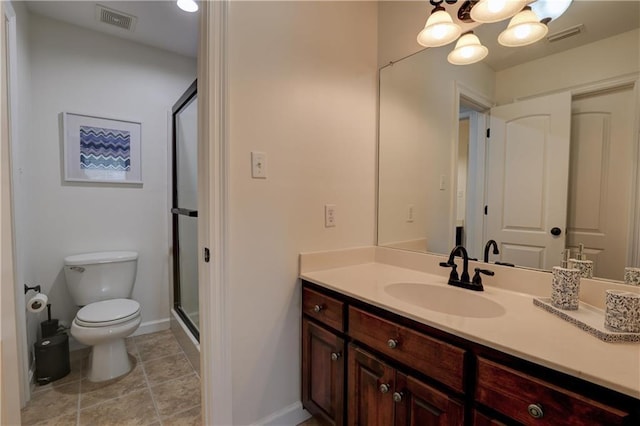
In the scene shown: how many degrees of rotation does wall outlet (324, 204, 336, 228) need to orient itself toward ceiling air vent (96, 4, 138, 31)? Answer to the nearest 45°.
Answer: approximately 135° to its right

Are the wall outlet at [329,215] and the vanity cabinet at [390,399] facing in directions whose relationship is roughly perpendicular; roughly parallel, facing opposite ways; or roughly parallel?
roughly perpendicular

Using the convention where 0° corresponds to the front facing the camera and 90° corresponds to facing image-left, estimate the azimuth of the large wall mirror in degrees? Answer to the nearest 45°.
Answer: approximately 45°

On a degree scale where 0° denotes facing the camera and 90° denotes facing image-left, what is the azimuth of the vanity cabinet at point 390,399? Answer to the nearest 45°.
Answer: approximately 45°
